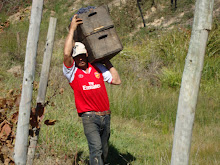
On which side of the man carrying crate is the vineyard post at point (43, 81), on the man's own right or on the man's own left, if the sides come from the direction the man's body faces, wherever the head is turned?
on the man's own right

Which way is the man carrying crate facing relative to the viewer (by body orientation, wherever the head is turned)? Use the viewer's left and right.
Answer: facing the viewer

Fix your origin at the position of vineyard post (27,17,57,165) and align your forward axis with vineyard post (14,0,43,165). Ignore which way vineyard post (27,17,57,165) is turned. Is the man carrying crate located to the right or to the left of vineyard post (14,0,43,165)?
left

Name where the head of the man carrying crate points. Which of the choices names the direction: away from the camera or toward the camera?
toward the camera

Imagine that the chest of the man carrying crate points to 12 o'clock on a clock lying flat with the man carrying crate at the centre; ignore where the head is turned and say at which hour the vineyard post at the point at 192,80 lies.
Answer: The vineyard post is roughly at 11 o'clock from the man carrying crate.

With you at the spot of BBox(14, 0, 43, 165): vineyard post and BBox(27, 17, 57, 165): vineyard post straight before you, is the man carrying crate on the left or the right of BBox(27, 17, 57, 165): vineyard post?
right

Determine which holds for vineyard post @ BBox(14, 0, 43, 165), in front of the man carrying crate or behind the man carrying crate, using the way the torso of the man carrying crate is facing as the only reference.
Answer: in front
